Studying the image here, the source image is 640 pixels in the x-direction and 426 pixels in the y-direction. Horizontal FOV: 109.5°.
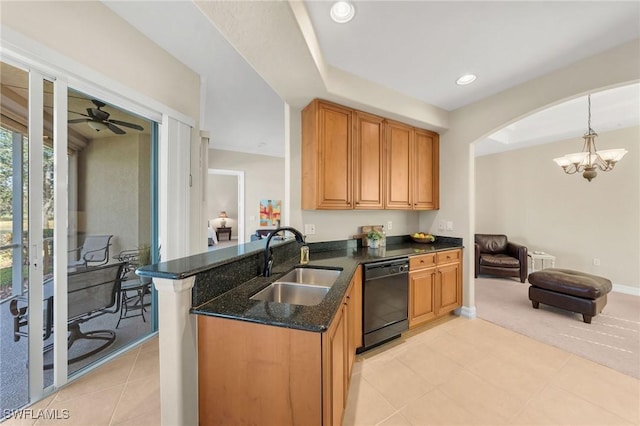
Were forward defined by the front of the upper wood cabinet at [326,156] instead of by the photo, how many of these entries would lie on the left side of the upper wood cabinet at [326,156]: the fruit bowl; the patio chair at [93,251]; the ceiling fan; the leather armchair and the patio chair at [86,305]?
2

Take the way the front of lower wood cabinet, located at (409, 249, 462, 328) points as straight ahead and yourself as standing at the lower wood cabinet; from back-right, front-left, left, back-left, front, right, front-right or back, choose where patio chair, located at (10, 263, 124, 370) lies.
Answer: right

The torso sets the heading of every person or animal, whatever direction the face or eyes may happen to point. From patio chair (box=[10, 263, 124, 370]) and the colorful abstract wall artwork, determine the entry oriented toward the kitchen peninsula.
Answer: the colorful abstract wall artwork

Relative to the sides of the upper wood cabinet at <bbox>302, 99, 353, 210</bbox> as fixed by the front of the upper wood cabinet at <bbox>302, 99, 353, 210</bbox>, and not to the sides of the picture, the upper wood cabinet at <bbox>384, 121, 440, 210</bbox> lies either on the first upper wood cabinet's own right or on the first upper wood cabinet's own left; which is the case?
on the first upper wood cabinet's own left

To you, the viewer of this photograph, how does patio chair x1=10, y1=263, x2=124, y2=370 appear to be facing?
facing away from the viewer and to the left of the viewer

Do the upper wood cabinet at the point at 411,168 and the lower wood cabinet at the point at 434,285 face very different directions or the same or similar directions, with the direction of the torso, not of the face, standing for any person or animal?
same or similar directions

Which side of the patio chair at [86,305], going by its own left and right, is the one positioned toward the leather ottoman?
back

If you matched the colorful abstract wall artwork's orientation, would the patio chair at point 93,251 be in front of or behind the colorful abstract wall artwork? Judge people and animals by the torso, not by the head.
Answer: in front

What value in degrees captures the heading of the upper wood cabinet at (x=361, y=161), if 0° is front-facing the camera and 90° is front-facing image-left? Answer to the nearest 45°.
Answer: approximately 315°

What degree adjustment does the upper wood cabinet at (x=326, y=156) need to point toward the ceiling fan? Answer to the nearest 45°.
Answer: approximately 135° to its right

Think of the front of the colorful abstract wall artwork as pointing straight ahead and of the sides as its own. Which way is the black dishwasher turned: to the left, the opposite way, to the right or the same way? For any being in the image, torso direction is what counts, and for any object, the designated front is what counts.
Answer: the same way

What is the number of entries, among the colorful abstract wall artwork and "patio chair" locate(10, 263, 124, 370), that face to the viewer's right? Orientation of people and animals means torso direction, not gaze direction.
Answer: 0

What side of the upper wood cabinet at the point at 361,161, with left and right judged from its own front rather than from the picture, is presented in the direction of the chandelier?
left

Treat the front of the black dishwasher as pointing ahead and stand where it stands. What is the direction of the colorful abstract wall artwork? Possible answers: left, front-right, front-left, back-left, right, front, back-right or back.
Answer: back

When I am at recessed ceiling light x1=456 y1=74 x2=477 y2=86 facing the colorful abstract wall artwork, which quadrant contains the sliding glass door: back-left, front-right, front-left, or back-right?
front-left

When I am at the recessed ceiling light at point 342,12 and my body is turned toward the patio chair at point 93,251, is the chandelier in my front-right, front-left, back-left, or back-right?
back-right

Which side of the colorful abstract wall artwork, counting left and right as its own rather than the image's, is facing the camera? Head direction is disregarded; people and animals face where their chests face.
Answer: front
